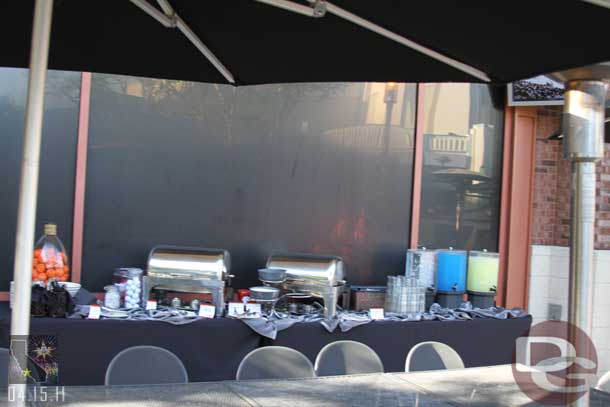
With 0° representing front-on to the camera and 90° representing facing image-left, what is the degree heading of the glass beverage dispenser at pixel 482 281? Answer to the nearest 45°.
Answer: approximately 315°

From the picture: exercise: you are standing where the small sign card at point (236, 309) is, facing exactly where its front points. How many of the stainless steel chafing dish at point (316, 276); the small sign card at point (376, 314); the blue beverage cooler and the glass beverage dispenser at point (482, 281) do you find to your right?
0

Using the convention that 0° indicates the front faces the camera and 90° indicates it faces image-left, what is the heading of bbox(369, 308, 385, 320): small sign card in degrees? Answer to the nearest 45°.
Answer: approximately 0°

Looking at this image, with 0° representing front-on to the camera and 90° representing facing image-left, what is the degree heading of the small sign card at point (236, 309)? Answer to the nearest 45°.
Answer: approximately 0°

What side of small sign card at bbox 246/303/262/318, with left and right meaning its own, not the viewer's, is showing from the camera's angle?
front

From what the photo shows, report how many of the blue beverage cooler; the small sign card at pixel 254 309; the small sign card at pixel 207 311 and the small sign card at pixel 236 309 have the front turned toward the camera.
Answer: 4

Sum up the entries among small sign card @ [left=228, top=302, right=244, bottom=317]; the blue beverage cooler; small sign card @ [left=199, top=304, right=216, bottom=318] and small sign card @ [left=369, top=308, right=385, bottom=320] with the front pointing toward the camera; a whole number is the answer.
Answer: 4

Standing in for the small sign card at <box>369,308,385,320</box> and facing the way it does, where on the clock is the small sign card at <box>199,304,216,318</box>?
the small sign card at <box>199,304,216,318</box> is roughly at 2 o'clock from the small sign card at <box>369,308,385,320</box>.

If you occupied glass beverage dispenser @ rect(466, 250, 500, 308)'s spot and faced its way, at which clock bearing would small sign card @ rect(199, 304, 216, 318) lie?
The small sign card is roughly at 3 o'clock from the glass beverage dispenser.

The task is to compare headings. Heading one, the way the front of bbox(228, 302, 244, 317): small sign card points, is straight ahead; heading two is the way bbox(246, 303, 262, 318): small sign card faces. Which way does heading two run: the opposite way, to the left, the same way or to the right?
the same way

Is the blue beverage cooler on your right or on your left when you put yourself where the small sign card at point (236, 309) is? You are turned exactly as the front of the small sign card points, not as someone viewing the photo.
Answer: on your left

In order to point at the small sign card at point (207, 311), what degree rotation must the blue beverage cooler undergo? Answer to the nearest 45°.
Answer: approximately 45° to its right

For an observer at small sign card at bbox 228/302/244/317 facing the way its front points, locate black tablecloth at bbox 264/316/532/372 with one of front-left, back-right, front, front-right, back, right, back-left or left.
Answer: left

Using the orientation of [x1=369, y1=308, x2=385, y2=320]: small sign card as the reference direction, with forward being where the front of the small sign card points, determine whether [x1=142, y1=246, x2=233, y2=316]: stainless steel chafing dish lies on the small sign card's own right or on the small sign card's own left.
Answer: on the small sign card's own right

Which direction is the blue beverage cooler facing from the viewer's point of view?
toward the camera

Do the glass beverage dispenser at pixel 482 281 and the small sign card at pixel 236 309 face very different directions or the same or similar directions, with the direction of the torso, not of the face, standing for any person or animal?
same or similar directions

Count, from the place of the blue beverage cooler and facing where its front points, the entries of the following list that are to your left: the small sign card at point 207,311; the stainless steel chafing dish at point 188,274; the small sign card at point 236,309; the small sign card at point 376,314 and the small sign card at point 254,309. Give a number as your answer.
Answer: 0

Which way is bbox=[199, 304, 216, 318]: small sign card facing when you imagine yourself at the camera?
facing the viewer
